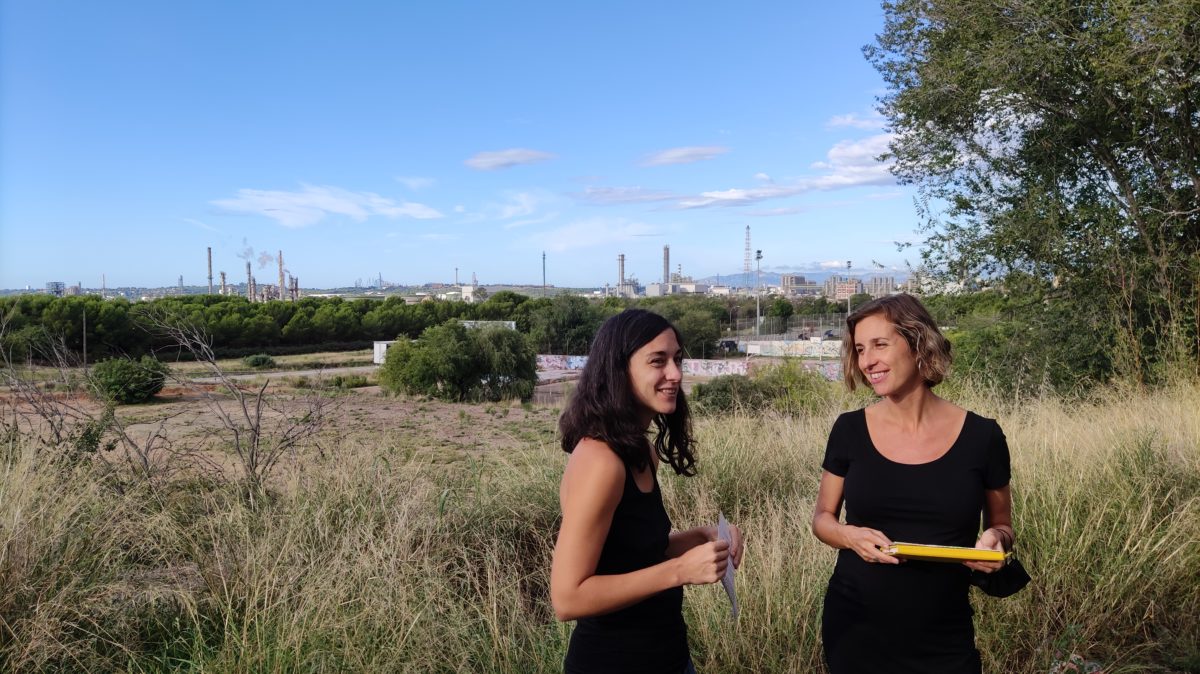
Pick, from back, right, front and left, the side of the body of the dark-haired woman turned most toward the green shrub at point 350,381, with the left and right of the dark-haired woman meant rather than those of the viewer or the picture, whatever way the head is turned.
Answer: left

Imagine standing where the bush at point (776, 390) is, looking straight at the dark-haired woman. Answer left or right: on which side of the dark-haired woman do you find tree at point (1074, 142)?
left

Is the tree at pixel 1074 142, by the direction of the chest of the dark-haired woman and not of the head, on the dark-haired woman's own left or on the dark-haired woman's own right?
on the dark-haired woman's own left

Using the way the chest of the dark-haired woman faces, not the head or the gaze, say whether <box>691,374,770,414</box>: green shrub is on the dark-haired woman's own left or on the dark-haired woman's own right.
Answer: on the dark-haired woman's own left

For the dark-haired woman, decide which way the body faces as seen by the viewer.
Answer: to the viewer's right

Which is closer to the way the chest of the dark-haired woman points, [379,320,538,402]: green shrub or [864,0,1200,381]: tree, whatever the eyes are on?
the tree

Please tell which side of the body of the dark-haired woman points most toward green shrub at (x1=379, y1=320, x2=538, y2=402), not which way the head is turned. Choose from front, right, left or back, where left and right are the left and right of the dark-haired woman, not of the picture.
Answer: left
